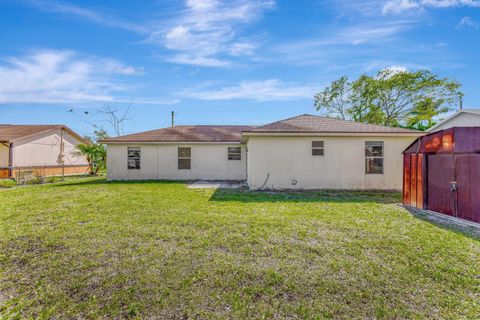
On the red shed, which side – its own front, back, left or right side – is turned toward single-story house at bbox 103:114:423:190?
right

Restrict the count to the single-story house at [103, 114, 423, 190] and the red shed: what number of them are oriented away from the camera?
1

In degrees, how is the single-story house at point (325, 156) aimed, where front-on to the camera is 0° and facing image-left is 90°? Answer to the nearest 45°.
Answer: approximately 180°

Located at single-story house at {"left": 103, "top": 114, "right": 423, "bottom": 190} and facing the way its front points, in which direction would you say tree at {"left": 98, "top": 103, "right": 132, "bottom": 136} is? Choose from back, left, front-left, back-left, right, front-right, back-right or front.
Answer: front-left

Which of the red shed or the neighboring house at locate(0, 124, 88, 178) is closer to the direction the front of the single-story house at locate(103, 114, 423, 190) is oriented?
the neighboring house

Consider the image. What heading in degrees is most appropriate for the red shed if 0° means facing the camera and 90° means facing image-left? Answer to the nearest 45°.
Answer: approximately 45°

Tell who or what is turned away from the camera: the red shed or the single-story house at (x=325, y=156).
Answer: the single-story house
